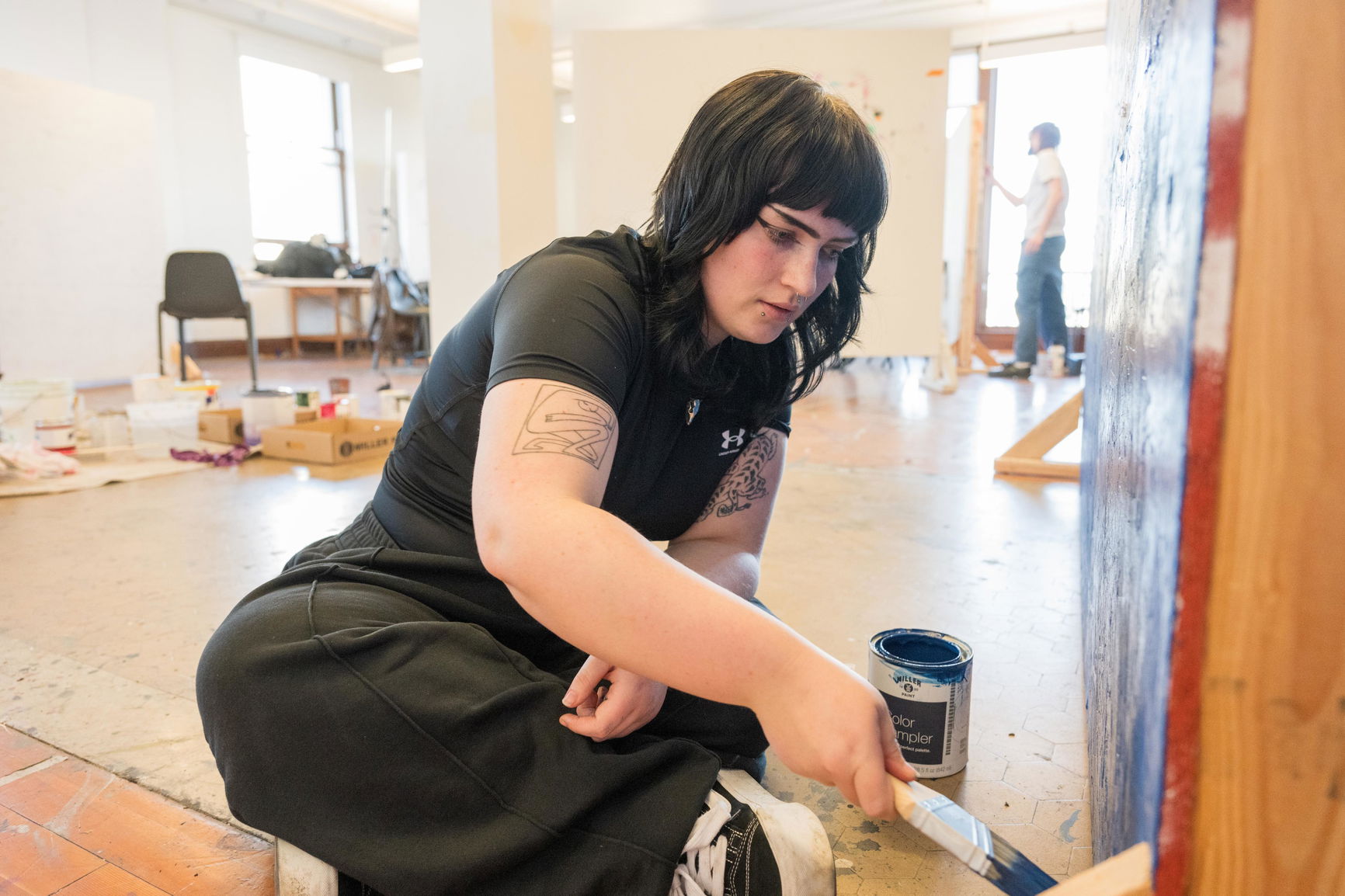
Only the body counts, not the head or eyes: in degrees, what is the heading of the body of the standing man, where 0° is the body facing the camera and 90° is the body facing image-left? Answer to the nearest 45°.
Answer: approximately 90°

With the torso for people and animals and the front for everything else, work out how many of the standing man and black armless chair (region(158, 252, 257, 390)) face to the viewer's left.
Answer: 1

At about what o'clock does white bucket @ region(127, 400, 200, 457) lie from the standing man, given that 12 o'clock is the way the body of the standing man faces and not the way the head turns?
The white bucket is roughly at 10 o'clock from the standing man.

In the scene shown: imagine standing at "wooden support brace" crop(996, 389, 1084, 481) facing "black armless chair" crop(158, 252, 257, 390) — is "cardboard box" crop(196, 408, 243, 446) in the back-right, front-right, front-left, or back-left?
front-left

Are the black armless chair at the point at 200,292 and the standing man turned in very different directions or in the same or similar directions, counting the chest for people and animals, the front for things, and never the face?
very different directions

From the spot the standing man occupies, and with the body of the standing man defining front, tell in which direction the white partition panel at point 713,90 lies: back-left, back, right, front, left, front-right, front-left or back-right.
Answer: front-left

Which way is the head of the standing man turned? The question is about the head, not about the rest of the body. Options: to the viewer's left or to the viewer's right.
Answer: to the viewer's left

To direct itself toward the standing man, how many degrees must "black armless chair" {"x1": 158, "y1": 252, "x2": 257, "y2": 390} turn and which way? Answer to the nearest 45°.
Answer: approximately 90° to its right

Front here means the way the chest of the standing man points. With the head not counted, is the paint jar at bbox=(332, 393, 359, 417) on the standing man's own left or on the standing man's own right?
on the standing man's own left

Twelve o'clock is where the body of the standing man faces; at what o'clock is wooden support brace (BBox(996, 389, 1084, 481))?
The wooden support brace is roughly at 9 o'clock from the standing man.

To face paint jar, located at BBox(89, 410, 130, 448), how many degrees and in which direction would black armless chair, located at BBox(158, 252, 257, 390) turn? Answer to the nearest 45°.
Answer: approximately 180°
